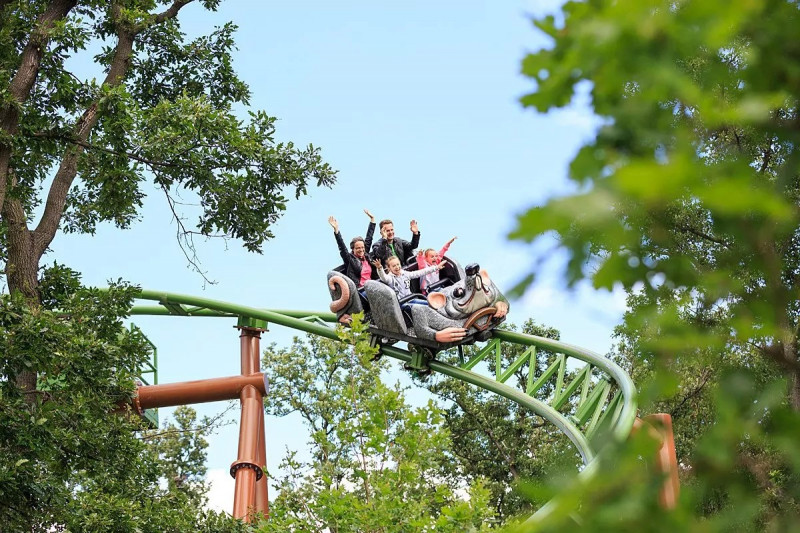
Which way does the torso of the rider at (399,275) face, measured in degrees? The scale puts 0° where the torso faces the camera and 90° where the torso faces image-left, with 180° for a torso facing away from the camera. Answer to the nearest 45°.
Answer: approximately 315°

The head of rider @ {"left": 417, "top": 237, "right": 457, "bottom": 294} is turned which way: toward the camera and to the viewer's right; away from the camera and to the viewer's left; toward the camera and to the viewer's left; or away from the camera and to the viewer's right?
toward the camera and to the viewer's right

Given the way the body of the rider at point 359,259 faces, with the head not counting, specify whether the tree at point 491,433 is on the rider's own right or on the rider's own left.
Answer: on the rider's own left

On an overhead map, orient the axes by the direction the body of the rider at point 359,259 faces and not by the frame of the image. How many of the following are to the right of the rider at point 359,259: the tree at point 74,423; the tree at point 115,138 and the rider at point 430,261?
2

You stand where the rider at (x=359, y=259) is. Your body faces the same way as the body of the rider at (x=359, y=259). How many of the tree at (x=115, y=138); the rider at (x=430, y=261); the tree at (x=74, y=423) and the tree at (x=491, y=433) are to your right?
2

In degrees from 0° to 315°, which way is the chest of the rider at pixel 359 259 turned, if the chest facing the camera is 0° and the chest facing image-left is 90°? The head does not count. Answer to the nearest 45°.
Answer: approximately 315°

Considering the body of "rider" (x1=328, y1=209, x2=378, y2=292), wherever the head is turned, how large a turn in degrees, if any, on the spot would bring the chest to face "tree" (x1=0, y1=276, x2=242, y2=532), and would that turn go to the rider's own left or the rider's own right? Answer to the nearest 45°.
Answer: approximately 90° to the rider's own right

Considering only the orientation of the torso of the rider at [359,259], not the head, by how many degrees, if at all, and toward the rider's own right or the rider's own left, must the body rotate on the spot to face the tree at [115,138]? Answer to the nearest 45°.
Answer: approximately 90° to the rider's own right

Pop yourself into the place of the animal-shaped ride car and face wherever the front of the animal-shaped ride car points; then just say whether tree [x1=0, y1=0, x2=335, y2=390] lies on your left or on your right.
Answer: on your right

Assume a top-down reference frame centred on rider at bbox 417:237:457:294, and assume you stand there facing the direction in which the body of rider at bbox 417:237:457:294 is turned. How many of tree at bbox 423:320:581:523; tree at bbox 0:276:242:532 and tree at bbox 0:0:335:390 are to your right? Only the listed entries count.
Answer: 2

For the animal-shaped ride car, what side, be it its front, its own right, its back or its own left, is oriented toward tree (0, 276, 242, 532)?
right

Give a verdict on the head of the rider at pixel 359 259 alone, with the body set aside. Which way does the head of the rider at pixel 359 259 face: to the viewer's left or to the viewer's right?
to the viewer's right

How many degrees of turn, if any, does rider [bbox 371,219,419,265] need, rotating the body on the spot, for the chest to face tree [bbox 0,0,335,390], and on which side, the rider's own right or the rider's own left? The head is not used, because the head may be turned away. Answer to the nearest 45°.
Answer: approximately 90° to the rider's own right
